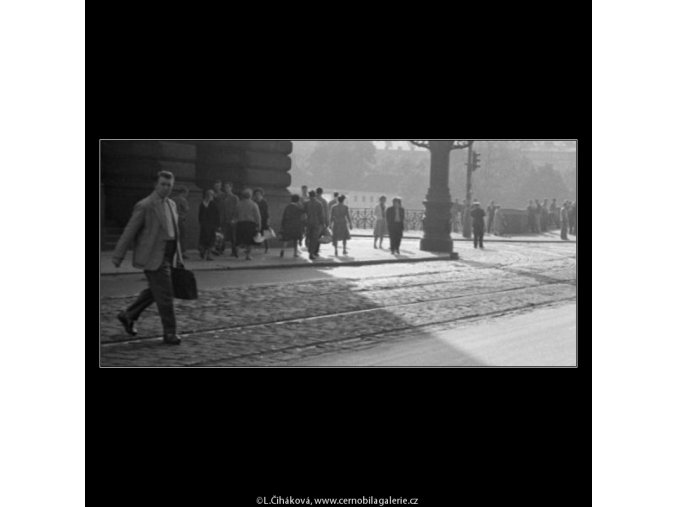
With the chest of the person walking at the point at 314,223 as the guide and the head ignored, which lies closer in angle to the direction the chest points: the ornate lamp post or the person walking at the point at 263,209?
the ornate lamp post

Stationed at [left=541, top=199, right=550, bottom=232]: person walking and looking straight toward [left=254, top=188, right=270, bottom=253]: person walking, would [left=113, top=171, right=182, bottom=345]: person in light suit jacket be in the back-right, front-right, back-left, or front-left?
front-left

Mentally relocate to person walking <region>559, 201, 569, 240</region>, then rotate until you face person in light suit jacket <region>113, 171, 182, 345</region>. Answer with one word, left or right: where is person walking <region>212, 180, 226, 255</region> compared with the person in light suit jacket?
right
